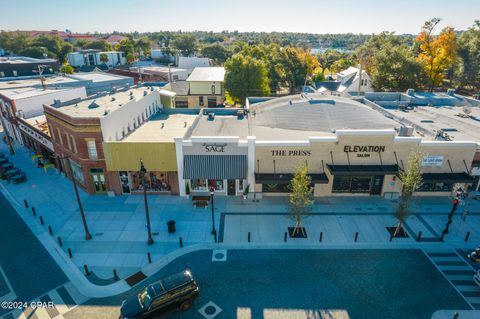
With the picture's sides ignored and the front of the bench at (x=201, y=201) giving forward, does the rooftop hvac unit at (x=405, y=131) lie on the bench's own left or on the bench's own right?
on the bench's own left

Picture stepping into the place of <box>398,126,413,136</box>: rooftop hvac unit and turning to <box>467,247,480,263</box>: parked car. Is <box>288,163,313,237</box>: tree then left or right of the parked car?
right

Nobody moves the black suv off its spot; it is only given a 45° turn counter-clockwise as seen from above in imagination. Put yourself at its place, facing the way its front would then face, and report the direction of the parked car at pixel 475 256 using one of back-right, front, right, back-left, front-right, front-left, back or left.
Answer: left

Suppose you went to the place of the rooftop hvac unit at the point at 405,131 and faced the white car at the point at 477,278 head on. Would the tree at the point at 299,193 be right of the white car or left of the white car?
right

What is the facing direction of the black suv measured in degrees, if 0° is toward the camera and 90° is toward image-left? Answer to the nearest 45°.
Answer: approximately 45°

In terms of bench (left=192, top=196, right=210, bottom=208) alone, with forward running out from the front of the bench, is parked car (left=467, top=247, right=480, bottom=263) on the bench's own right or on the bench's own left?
on the bench's own left

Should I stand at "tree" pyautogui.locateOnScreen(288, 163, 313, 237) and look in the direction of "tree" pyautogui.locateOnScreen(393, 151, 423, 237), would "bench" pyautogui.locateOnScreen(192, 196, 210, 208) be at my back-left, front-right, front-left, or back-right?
back-left

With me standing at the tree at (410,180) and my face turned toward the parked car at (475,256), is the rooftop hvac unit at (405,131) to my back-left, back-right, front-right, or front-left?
back-left

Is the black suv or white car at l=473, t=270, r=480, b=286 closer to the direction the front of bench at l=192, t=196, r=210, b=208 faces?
the black suv
